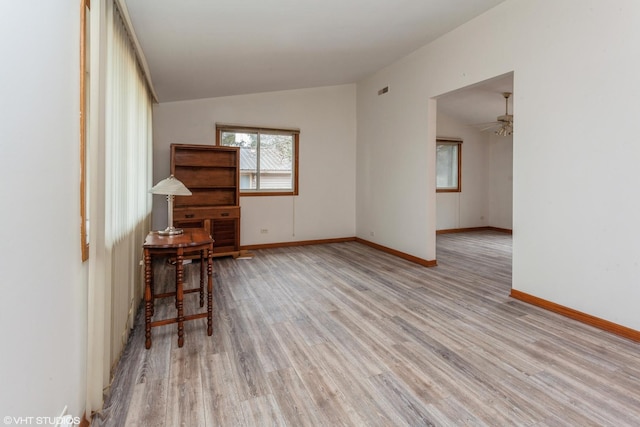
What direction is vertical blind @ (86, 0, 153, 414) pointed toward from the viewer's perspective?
to the viewer's right

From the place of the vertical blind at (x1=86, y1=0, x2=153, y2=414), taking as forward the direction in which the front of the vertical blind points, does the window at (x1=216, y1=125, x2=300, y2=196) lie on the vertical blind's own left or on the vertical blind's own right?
on the vertical blind's own left

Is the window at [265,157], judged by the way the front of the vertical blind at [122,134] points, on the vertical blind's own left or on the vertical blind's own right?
on the vertical blind's own left
